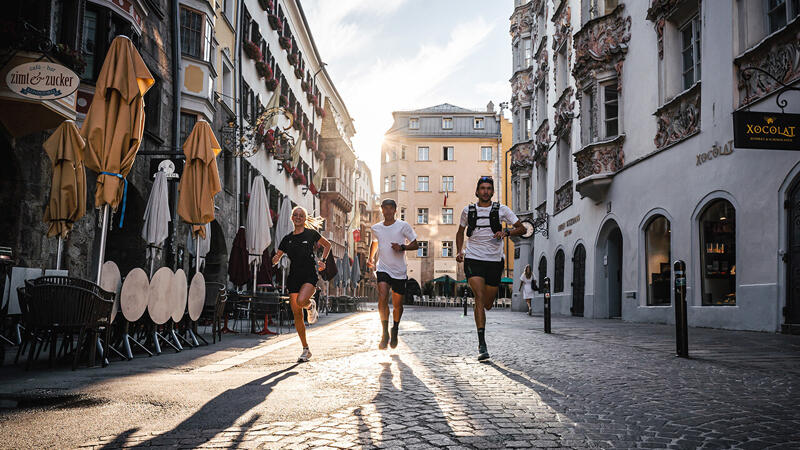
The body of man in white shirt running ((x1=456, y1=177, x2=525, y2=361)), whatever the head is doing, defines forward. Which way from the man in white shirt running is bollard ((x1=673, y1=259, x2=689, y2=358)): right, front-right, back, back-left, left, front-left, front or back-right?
left

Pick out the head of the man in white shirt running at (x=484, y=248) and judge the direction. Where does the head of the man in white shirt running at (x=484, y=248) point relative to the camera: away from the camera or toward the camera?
toward the camera

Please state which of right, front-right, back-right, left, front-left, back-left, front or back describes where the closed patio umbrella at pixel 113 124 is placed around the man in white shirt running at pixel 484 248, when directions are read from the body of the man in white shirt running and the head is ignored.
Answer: right

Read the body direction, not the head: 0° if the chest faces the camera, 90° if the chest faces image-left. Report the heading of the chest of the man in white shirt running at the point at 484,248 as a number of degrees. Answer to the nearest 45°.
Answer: approximately 0°

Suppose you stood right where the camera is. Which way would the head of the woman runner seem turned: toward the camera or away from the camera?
toward the camera

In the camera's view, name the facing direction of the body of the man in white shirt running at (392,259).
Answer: toward the camera

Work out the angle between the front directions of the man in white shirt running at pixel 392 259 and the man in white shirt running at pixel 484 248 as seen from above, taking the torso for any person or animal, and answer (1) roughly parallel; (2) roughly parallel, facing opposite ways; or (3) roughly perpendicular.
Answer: roughly parallel

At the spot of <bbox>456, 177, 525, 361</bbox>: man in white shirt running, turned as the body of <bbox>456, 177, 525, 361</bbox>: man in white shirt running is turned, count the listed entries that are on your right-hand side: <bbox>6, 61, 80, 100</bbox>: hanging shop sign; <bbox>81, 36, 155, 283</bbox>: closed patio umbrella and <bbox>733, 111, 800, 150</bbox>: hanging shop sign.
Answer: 2

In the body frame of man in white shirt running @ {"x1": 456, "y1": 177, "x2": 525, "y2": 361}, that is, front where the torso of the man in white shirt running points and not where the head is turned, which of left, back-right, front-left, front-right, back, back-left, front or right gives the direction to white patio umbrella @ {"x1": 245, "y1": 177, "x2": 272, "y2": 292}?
back-right

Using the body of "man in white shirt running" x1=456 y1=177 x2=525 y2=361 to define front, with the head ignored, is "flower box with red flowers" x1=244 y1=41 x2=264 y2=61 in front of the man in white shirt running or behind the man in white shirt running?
behind

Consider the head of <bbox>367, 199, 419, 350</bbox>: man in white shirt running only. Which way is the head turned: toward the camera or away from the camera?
toward the camera

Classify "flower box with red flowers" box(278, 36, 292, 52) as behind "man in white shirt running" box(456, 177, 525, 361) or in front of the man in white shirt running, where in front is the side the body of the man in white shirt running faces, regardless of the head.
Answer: behind

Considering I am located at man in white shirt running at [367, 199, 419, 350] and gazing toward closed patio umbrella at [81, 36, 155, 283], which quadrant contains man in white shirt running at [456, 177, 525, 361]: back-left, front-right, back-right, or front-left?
back-left

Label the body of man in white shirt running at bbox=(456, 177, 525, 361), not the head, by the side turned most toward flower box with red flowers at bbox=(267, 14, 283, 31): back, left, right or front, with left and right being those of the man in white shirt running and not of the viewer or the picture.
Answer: back

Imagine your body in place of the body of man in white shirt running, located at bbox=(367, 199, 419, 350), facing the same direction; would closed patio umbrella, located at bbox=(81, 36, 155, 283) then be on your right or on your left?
on your right

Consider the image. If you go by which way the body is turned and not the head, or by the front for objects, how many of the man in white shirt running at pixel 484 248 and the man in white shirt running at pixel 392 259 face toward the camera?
2

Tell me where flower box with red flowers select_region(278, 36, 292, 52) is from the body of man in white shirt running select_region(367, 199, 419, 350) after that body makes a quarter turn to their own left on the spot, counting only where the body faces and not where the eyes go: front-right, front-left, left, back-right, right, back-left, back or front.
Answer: left

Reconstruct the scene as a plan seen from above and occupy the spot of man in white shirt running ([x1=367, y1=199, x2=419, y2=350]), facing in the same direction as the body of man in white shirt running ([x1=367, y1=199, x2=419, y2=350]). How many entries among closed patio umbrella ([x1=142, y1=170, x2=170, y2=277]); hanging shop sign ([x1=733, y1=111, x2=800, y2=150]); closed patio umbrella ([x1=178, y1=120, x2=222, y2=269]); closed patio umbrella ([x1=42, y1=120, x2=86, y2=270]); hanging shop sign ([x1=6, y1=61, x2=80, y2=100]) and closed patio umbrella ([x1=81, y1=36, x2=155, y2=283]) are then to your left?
1
